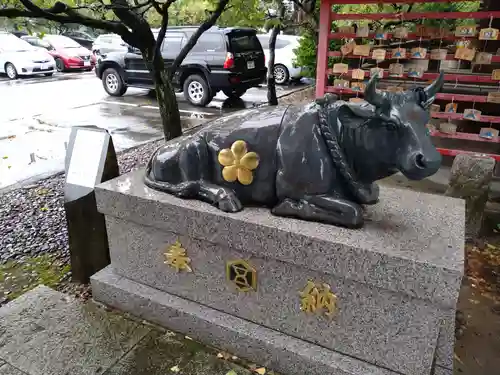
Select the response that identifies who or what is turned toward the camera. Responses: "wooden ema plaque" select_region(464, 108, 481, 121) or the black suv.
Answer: the wooden ema plaque

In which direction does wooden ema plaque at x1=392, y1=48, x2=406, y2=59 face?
toward the camera

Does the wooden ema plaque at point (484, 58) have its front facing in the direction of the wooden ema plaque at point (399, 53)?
no

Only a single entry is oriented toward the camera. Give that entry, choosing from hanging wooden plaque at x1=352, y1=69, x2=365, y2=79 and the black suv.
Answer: the hanging wooden plaque

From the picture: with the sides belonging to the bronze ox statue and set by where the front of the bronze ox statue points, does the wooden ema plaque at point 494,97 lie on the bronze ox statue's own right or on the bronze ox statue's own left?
on the bronze ox statue's own left

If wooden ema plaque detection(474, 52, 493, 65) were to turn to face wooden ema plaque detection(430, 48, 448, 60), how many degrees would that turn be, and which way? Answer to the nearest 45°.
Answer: approximately 90° to its right

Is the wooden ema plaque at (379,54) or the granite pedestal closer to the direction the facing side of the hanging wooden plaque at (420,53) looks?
the granite pedestal

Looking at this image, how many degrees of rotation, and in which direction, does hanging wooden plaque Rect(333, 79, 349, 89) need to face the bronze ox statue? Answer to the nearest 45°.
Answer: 0° — it already faces it

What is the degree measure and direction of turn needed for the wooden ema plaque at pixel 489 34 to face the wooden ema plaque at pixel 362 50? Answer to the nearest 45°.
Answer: approximately 90° to its right

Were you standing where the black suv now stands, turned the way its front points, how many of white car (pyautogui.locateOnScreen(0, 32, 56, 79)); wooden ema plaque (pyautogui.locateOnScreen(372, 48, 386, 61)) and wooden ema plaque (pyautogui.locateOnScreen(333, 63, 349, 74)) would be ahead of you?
1

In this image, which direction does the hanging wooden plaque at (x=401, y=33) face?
toward the camera

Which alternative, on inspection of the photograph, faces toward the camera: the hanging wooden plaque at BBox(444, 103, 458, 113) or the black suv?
the hanging wooden plaque

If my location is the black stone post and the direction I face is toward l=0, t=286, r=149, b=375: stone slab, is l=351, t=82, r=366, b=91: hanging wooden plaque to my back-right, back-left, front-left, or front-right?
back-left

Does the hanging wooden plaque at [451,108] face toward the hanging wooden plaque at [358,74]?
no

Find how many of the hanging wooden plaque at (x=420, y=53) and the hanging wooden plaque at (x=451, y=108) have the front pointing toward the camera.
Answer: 2
